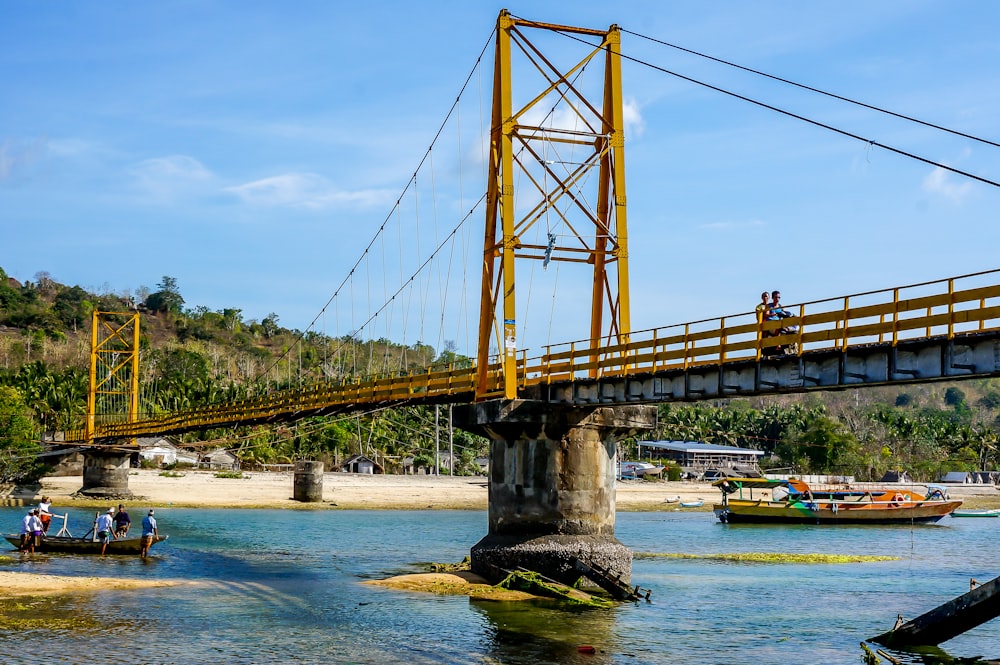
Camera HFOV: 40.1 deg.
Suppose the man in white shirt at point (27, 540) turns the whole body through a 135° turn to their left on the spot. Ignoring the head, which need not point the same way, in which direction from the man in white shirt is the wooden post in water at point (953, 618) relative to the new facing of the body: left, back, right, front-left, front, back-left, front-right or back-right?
back

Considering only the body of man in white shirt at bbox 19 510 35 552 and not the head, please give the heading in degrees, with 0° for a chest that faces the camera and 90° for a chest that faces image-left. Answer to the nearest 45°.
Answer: approximately 270°

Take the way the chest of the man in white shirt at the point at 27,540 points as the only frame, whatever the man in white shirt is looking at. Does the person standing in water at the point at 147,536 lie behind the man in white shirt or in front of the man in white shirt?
in front

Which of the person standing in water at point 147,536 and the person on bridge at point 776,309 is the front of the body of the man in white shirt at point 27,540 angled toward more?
the person standing in water

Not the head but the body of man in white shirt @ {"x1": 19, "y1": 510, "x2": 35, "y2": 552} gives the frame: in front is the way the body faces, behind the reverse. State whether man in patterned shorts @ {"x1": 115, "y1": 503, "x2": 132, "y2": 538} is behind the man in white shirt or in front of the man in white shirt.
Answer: in front
